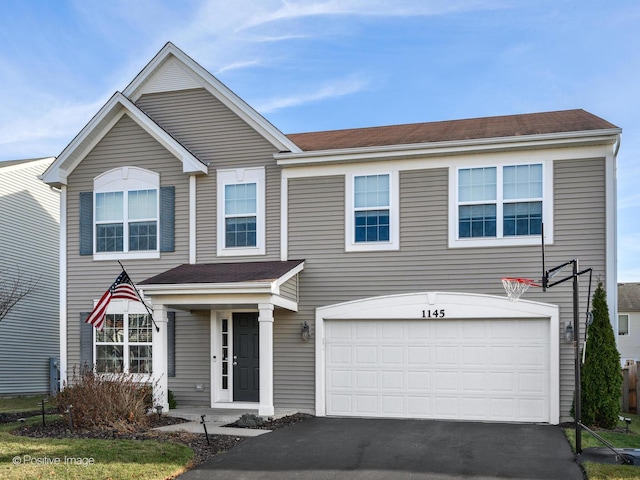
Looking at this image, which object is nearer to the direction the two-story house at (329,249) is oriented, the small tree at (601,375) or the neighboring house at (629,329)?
the small tree

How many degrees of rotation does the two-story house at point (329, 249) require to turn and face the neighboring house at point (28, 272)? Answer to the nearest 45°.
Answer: approximately 135° to its right

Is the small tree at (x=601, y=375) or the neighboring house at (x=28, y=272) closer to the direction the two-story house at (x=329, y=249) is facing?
the small tree

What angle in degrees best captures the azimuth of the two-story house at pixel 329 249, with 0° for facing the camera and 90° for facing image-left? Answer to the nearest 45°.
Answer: approximately 0°

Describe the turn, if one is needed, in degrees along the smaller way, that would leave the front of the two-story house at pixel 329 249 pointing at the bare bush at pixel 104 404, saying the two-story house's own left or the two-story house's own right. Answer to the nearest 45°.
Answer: approximately 45° to the two-story house's own right
